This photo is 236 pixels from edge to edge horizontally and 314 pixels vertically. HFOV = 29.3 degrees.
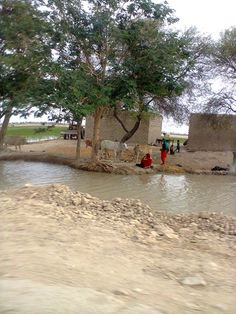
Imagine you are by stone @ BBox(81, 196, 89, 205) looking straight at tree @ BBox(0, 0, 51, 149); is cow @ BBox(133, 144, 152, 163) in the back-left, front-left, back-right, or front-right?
front-right

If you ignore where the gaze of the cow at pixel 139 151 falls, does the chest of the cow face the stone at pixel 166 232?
no

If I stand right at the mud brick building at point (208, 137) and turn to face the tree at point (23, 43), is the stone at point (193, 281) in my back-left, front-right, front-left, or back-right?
front-left
